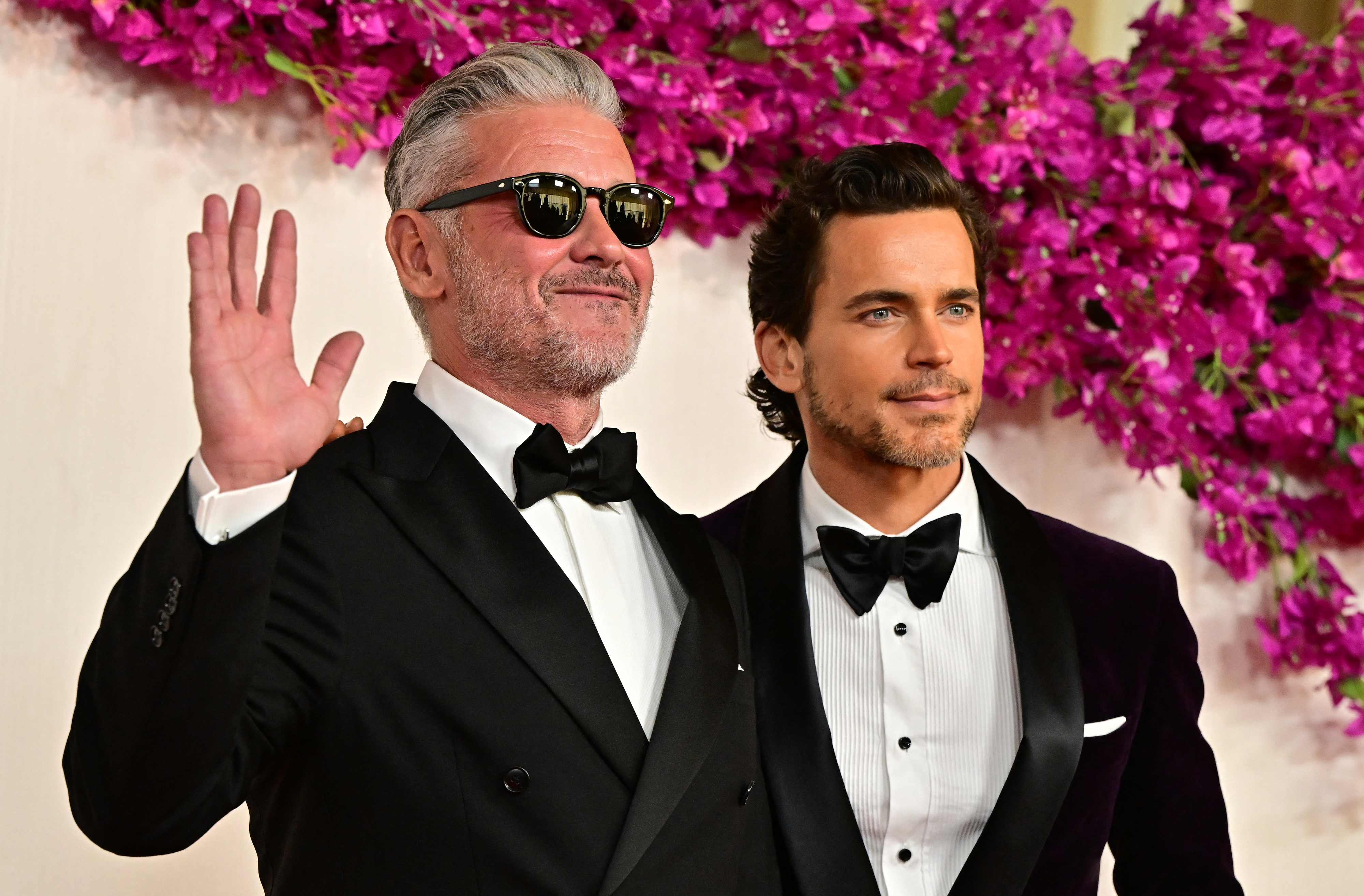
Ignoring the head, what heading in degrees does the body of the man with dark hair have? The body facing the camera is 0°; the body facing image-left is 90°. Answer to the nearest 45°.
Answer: approximately 0°

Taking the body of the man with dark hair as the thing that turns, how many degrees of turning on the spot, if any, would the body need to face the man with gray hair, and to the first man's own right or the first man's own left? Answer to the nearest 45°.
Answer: approximately 45° to the first man's own right

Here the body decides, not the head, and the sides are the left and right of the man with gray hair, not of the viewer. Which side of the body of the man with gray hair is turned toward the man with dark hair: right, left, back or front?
left

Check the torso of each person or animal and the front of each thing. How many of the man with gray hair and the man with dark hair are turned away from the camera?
0

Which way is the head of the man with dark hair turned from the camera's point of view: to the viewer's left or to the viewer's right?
to the viewer's right

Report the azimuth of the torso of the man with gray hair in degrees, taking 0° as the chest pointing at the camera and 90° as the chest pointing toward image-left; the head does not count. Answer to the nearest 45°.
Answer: approximately 315°
